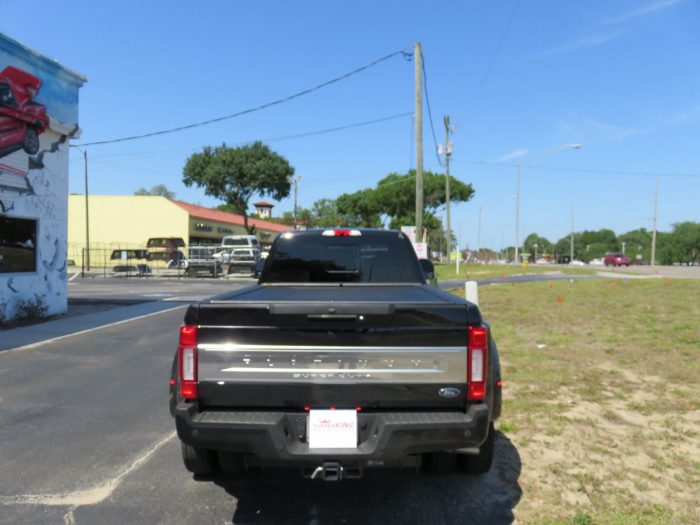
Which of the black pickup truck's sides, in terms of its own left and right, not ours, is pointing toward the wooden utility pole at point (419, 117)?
front

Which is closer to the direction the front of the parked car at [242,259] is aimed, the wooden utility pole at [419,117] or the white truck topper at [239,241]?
the wooden utility pole

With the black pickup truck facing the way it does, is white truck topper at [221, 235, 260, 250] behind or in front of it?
in front

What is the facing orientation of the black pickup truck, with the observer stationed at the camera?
facing away from the viewer

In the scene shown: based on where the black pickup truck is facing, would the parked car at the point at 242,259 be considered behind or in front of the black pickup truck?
in front

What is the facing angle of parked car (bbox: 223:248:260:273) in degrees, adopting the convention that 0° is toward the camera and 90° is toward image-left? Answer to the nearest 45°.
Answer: approximately 0°

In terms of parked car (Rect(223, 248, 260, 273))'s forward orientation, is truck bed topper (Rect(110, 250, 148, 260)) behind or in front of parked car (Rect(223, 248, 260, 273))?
behind

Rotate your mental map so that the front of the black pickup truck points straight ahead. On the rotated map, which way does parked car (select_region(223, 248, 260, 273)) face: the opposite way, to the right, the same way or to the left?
the opposite way

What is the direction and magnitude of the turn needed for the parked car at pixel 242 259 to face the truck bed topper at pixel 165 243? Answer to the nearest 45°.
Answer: approximately 135° to its right

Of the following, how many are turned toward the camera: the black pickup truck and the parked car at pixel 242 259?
1
